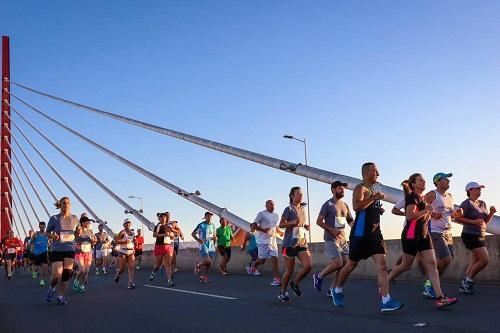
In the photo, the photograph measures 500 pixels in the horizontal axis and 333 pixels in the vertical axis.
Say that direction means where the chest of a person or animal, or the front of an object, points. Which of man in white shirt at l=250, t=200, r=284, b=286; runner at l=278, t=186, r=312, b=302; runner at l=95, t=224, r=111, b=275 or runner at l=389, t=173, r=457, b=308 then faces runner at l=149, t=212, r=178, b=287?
runner at l=95, t=224, r=111, b=275

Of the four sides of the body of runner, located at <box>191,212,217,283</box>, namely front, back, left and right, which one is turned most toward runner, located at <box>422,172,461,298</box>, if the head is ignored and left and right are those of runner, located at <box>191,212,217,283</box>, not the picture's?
front

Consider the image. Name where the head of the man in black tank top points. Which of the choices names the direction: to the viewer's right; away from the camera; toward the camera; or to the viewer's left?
to the viewer's right

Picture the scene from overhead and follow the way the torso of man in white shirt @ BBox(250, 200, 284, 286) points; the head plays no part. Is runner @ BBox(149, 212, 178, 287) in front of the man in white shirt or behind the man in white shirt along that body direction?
behind

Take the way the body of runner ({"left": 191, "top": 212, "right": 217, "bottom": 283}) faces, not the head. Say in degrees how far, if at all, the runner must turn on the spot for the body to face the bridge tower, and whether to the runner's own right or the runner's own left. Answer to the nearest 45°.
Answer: approximately 180°

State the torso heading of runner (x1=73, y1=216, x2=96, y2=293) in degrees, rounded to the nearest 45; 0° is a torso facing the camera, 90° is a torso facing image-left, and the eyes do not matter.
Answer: approximately 315°

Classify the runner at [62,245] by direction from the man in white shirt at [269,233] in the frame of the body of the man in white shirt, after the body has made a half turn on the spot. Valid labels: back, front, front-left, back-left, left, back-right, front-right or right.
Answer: left

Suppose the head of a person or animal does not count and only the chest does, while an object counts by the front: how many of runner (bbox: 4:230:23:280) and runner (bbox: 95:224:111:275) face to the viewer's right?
0

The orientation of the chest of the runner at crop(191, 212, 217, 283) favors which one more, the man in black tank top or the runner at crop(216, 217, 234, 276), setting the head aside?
the man in black tank top

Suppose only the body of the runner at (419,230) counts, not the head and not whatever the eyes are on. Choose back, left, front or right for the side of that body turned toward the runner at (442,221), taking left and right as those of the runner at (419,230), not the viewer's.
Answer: left

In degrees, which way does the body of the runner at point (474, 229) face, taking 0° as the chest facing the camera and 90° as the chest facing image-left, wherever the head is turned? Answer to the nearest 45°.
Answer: approximately 315°
